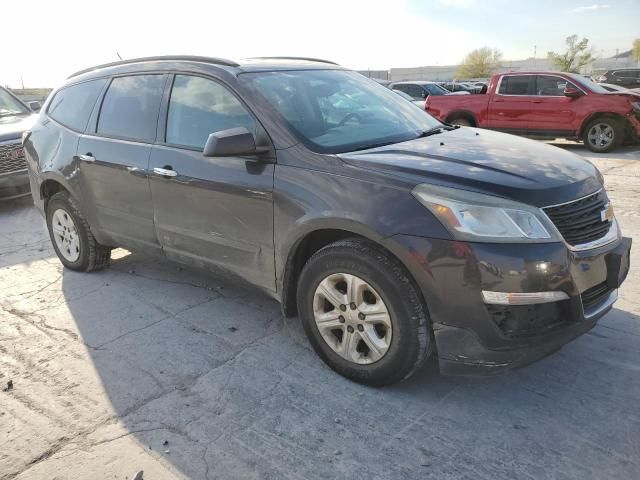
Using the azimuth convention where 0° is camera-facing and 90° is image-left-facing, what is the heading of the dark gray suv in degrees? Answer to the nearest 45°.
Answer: approximately 315°

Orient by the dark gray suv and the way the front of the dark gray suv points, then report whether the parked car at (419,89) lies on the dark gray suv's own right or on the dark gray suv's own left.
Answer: on the dark gray suv's own left

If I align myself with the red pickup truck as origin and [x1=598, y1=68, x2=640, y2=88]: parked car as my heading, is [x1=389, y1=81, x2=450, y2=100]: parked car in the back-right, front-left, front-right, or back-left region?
front-left

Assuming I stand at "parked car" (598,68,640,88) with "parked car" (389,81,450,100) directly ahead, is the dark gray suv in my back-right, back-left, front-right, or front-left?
front-left

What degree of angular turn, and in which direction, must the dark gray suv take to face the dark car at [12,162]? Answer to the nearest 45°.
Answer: approximately 180°

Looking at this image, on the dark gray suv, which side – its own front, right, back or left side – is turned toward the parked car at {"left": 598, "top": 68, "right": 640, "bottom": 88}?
left

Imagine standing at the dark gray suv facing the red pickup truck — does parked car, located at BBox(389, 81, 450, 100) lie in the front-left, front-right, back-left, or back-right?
front-left

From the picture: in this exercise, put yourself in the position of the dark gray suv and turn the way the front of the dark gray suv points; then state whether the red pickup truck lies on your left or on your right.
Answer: on your left
